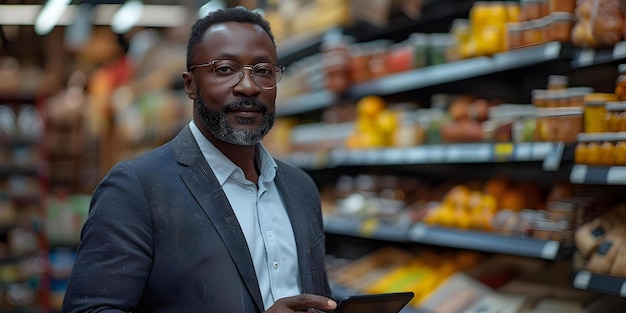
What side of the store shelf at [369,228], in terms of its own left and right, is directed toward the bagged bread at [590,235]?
left

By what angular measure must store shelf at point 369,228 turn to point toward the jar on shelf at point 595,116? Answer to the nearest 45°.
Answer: approximately 90° to its left

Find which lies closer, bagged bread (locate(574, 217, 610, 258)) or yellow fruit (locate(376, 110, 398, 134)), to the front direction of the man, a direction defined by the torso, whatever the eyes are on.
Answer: the bagged bread

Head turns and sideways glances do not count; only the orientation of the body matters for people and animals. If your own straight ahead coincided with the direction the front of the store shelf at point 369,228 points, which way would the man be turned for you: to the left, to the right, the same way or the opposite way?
to the left

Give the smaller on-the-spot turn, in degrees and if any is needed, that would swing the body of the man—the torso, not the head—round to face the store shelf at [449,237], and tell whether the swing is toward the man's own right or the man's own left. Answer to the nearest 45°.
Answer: approximately 90° to the man's own left

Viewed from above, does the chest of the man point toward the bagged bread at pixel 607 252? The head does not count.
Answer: no

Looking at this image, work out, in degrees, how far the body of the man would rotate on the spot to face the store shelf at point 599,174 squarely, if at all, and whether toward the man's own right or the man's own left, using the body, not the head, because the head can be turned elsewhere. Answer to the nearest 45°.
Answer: approximately 45° to the man's own left

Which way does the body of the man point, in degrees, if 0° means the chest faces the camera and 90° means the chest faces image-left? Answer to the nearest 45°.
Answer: approximately 315°

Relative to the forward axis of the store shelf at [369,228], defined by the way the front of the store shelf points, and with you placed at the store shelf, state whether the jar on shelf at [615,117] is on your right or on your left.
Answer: on your left

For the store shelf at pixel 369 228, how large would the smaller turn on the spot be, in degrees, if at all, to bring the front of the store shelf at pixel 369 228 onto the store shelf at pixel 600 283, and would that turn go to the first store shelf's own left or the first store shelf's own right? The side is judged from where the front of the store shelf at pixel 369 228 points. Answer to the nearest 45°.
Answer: approximately 90° to the first store shelf's own left

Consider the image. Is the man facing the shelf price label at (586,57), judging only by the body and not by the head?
no

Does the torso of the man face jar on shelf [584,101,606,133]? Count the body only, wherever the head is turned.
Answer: no

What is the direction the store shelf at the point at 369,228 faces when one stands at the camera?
facing the viewer and to the left of the viewer

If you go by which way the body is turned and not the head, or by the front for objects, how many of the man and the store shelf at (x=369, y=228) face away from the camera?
0

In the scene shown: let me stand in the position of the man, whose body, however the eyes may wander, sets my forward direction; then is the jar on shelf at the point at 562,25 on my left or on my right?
on my left

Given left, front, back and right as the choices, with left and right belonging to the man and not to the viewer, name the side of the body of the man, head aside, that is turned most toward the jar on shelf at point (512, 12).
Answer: left
